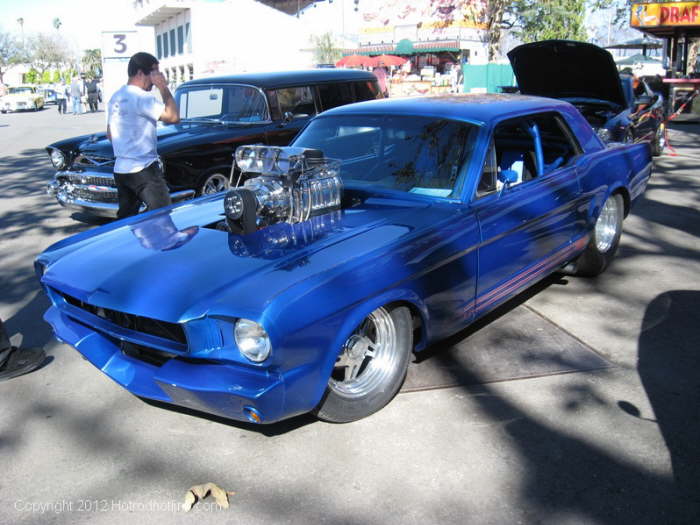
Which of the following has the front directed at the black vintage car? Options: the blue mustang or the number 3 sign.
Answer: the number 3 sign

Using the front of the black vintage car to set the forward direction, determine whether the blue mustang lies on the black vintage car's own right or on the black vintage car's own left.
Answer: on the black vintage car's own left

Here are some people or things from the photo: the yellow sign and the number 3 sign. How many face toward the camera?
2

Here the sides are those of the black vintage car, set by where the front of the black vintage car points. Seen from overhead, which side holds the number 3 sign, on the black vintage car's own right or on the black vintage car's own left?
on the black vintage car's own right

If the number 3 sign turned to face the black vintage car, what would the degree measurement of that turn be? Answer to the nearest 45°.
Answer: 0° — it already faces it

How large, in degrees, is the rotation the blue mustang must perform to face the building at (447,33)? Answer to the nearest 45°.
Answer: approximately 135° to its right

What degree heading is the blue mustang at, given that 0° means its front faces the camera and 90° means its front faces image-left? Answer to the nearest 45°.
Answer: approximately 45°

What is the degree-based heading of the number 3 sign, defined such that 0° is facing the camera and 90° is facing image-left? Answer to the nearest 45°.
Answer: approximately 0°

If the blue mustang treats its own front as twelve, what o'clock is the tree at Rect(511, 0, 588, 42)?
The tree is roughly at 5 o'clock from the blue mustang.

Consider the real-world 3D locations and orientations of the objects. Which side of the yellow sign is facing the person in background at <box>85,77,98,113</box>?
right

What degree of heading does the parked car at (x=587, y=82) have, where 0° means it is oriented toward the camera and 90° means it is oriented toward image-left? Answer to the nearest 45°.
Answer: approximately 45°
